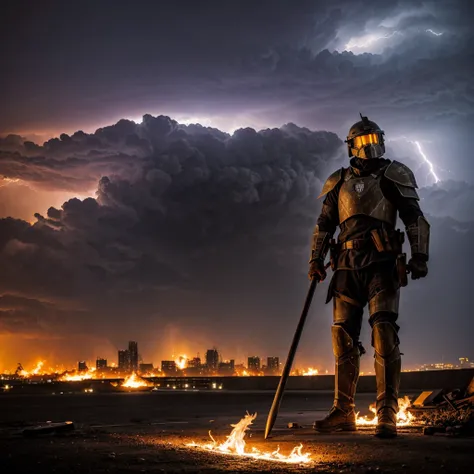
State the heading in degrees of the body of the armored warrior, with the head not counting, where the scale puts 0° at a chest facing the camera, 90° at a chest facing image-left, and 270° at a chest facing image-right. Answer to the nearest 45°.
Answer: approximately 45°
